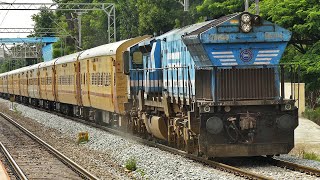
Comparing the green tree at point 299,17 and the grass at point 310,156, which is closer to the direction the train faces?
the grass

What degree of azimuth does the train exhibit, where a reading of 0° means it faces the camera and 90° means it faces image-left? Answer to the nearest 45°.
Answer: approximately 315°

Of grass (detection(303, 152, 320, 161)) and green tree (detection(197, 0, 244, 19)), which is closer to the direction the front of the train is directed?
the grass

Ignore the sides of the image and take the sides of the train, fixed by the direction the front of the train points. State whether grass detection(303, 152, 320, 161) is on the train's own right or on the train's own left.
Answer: on the train's own left

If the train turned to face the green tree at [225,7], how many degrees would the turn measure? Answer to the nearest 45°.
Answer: approximately 135° to its left
